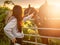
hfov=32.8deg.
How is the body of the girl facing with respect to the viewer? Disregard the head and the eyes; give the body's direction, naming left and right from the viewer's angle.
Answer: facing away from the viewer and to the right of the viewer
